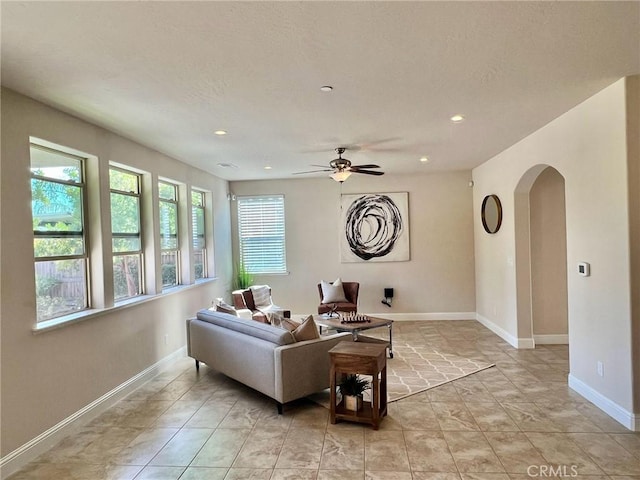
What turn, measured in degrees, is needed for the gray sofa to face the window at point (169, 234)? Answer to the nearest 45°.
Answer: approximately 90° to its left

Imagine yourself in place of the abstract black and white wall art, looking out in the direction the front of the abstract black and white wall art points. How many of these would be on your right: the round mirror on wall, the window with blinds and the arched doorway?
1

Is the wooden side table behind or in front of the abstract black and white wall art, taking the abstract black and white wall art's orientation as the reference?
in front

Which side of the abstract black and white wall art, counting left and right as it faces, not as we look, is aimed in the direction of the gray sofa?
front

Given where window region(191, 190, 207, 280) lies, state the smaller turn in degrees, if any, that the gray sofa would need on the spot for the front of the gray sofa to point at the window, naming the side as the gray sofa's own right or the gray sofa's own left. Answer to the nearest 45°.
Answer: approximately 45° to the gray sofa's own left

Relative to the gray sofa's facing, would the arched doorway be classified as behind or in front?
in front

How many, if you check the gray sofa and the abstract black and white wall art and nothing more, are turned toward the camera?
1

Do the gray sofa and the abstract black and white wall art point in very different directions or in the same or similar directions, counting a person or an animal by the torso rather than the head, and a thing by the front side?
very different directions

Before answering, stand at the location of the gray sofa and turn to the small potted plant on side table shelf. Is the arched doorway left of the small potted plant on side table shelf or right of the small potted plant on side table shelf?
left

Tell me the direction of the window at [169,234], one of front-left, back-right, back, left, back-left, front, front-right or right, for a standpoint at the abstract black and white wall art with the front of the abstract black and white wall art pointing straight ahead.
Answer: front-right

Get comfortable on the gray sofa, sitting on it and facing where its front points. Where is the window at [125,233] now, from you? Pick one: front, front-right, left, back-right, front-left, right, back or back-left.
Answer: left

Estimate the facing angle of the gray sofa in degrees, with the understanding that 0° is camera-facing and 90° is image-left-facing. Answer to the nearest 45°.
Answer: approximately 225°

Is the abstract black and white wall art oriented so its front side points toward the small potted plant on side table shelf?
yes

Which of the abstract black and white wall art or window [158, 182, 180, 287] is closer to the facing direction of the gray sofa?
the abstract black and white wall art

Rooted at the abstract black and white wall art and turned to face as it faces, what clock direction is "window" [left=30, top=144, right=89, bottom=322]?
The window is roughly at 1 o'clock from the abstract black and white wall art.

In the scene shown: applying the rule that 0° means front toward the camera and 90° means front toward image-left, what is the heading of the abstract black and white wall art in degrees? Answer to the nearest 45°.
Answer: approximately 0°
